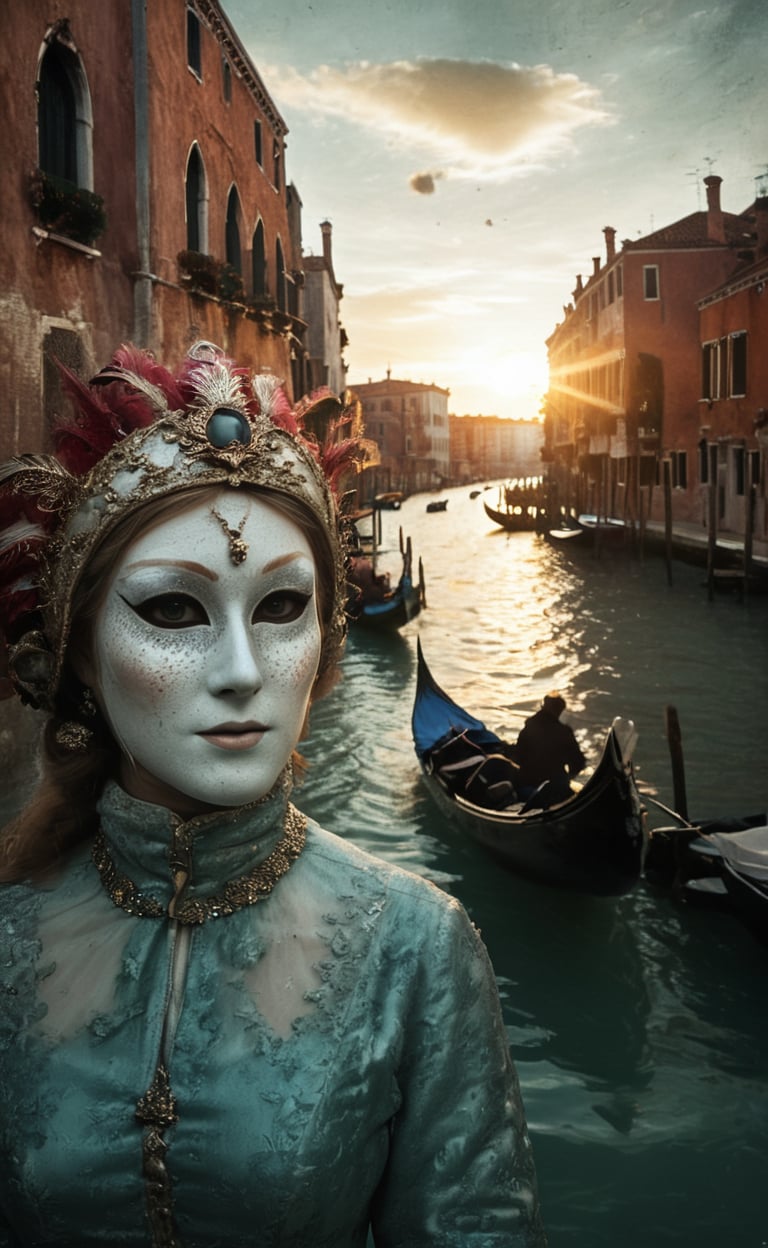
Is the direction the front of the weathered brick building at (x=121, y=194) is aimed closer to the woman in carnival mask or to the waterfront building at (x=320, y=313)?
the woman in carnival mask

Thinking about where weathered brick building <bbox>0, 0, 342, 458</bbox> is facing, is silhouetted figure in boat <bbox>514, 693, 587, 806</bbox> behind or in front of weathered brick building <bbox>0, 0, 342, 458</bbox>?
in front

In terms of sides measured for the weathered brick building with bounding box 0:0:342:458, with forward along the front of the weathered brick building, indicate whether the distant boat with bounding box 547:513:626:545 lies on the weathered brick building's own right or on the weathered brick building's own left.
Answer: on the weathered brick building's own left

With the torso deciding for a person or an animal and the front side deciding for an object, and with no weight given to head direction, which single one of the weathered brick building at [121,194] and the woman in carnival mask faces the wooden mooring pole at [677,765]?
the weathered brick building

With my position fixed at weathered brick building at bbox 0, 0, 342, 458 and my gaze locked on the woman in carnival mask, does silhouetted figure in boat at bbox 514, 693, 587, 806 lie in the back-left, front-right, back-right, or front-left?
front-left

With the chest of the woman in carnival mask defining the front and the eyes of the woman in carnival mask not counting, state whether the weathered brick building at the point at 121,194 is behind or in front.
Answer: behind

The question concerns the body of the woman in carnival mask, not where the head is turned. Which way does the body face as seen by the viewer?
toward the camera

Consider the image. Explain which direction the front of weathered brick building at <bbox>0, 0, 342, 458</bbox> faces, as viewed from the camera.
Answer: facing the viewer and to the right of the viewer

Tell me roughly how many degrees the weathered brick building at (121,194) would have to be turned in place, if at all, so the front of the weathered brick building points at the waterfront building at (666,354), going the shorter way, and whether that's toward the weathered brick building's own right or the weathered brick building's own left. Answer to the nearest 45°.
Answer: approximately 90° to the weathered brick building's own left

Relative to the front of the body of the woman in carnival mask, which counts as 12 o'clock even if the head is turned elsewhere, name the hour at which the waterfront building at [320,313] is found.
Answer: The waterfront building is roughly at 6 o'clock from the woman in carnival mask.

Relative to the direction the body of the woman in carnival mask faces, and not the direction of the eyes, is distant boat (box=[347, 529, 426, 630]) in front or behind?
behind

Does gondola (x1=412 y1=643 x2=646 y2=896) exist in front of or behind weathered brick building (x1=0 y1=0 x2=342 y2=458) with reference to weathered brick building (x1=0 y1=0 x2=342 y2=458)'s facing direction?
in front
